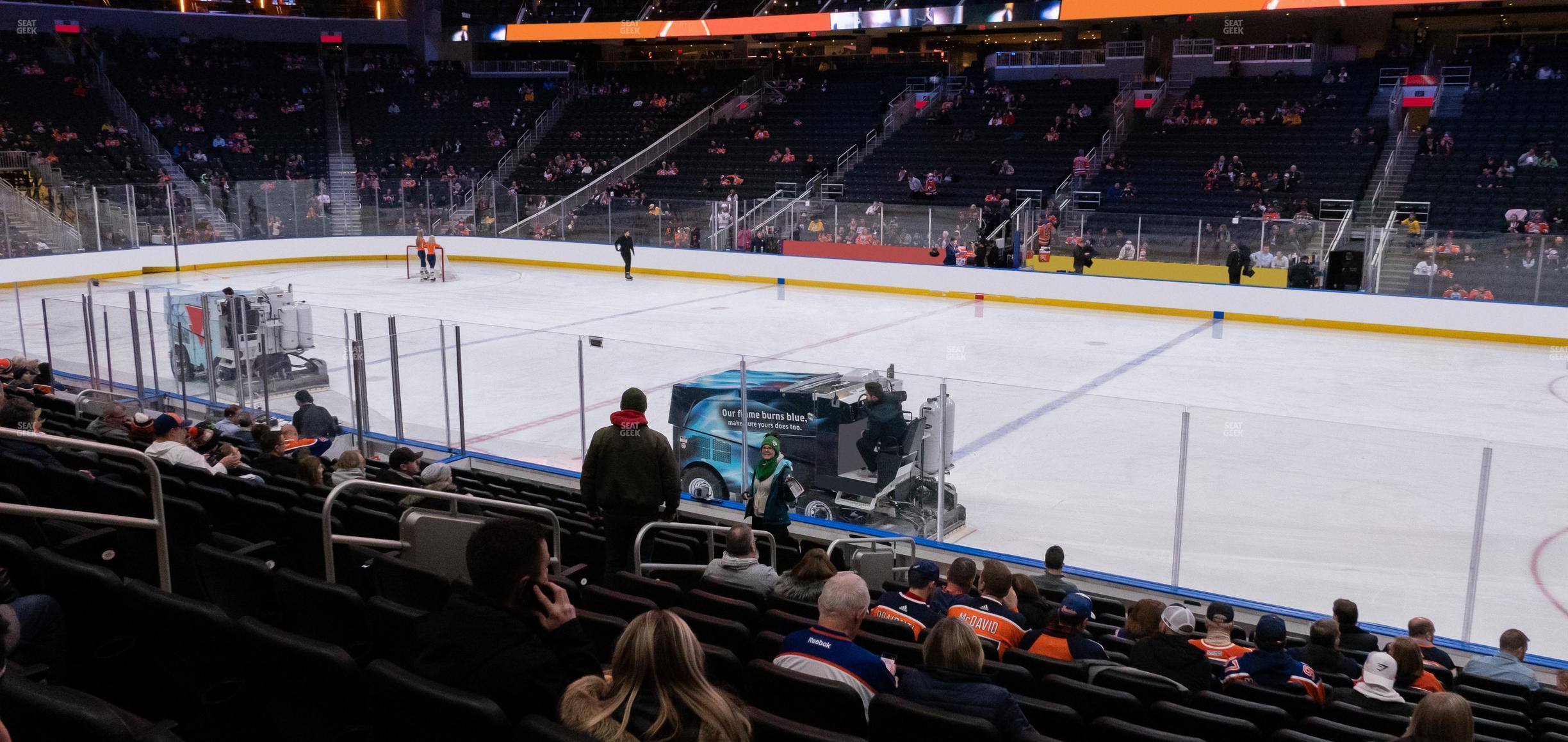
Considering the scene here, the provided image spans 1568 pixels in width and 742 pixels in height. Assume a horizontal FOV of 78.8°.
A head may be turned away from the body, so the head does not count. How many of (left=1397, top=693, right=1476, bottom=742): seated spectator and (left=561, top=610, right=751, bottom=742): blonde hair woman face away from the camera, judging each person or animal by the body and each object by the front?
2

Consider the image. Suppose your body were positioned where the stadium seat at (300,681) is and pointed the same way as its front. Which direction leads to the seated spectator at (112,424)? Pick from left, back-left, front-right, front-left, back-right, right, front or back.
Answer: front-left

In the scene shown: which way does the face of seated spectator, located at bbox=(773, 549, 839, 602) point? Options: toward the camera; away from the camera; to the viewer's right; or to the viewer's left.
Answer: away from the camera

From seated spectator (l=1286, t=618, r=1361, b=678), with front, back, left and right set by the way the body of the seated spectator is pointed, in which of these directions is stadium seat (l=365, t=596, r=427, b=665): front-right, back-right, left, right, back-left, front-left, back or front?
back-left

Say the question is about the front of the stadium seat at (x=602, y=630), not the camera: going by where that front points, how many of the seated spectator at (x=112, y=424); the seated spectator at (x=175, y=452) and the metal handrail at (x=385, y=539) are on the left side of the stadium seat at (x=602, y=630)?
3

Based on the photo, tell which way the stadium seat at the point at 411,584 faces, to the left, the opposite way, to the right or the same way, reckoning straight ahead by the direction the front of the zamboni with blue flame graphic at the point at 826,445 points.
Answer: to the right

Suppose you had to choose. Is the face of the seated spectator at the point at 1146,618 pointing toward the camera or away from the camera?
away from the camera

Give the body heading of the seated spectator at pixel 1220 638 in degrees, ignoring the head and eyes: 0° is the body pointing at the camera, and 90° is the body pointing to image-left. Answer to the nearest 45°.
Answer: approximately 180°

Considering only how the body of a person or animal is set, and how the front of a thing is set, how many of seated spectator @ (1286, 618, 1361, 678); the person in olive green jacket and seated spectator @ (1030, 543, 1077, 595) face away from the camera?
3

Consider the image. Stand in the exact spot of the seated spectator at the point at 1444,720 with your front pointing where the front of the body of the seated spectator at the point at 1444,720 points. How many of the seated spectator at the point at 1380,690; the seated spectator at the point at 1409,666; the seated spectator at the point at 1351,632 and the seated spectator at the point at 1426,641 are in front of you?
4

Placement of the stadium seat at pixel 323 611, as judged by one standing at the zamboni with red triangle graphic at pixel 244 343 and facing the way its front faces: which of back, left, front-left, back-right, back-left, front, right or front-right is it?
back-left

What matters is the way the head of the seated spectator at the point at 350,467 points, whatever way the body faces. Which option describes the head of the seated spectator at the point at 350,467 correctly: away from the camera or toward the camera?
away from the camera

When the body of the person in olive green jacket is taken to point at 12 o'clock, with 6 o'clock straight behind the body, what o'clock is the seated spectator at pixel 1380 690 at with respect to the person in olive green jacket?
The seated spectator is roughly at 4 o'clock from the person in olive green jacket.

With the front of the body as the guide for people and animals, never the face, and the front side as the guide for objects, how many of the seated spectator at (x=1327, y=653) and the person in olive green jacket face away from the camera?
2
